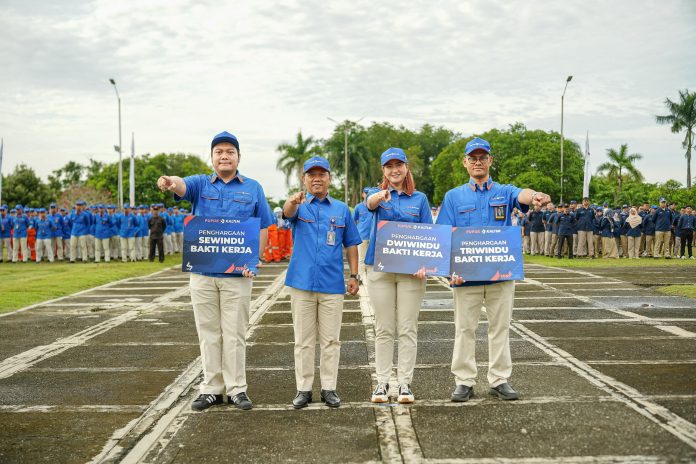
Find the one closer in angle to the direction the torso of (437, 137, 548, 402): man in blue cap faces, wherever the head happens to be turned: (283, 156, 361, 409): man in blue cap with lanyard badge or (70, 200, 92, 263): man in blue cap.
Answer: the man in blue cap with lanyard badge

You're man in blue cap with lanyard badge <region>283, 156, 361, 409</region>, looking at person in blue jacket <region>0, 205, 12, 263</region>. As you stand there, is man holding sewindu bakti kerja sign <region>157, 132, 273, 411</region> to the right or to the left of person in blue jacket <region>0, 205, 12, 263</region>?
left

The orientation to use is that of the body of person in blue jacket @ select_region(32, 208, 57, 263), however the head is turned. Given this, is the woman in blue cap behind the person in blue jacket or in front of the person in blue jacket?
in front

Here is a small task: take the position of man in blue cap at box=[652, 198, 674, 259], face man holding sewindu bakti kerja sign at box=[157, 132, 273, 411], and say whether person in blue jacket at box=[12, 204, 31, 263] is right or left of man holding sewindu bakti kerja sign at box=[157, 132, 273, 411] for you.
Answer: right

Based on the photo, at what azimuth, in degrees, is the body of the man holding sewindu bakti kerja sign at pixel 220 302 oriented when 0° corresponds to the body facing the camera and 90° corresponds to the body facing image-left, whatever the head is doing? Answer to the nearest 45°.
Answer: approximately 0°

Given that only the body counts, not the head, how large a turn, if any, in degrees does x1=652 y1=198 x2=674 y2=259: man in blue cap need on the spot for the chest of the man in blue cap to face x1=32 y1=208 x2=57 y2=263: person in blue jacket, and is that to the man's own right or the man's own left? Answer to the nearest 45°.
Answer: approximately 45° to the man's own right

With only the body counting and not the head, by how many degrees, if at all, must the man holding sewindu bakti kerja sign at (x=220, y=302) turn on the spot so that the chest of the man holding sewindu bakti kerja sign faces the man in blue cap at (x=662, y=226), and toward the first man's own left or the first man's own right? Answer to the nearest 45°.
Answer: approximately 135° to the first man's own left

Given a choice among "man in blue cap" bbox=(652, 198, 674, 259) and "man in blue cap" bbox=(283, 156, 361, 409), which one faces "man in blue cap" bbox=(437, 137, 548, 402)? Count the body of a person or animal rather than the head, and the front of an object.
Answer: "man in blue cap" bbox=(652, 198, 674, 259)

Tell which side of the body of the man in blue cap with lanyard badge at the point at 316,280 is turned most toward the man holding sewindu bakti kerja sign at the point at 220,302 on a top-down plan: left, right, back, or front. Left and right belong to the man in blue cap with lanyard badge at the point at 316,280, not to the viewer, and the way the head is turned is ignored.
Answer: right

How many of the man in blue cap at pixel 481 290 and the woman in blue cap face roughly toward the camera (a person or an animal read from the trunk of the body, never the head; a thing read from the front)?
2
